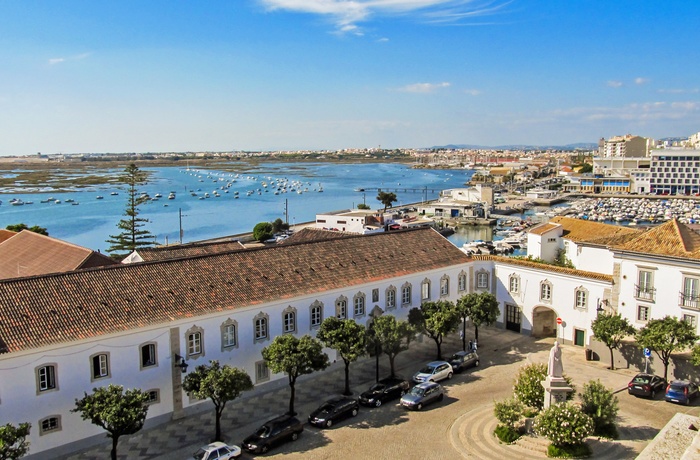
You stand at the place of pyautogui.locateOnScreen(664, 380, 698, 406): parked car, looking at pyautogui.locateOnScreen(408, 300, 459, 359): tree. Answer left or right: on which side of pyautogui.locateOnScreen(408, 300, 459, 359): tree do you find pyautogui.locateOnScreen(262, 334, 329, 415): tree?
left

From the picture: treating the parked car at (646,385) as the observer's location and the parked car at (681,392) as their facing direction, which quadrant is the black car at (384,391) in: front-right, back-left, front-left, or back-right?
back-right

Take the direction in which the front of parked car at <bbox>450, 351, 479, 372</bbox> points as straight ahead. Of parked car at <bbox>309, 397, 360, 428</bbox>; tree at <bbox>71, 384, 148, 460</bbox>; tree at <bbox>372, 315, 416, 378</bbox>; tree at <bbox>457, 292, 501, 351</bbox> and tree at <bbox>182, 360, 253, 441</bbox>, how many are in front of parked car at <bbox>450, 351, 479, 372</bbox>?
4

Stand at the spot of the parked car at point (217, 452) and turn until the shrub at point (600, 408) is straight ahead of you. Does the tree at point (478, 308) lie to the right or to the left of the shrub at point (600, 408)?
left

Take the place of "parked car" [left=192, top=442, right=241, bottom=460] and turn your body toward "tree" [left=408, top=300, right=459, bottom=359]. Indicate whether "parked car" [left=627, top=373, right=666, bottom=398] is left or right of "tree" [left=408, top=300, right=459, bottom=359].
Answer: right
